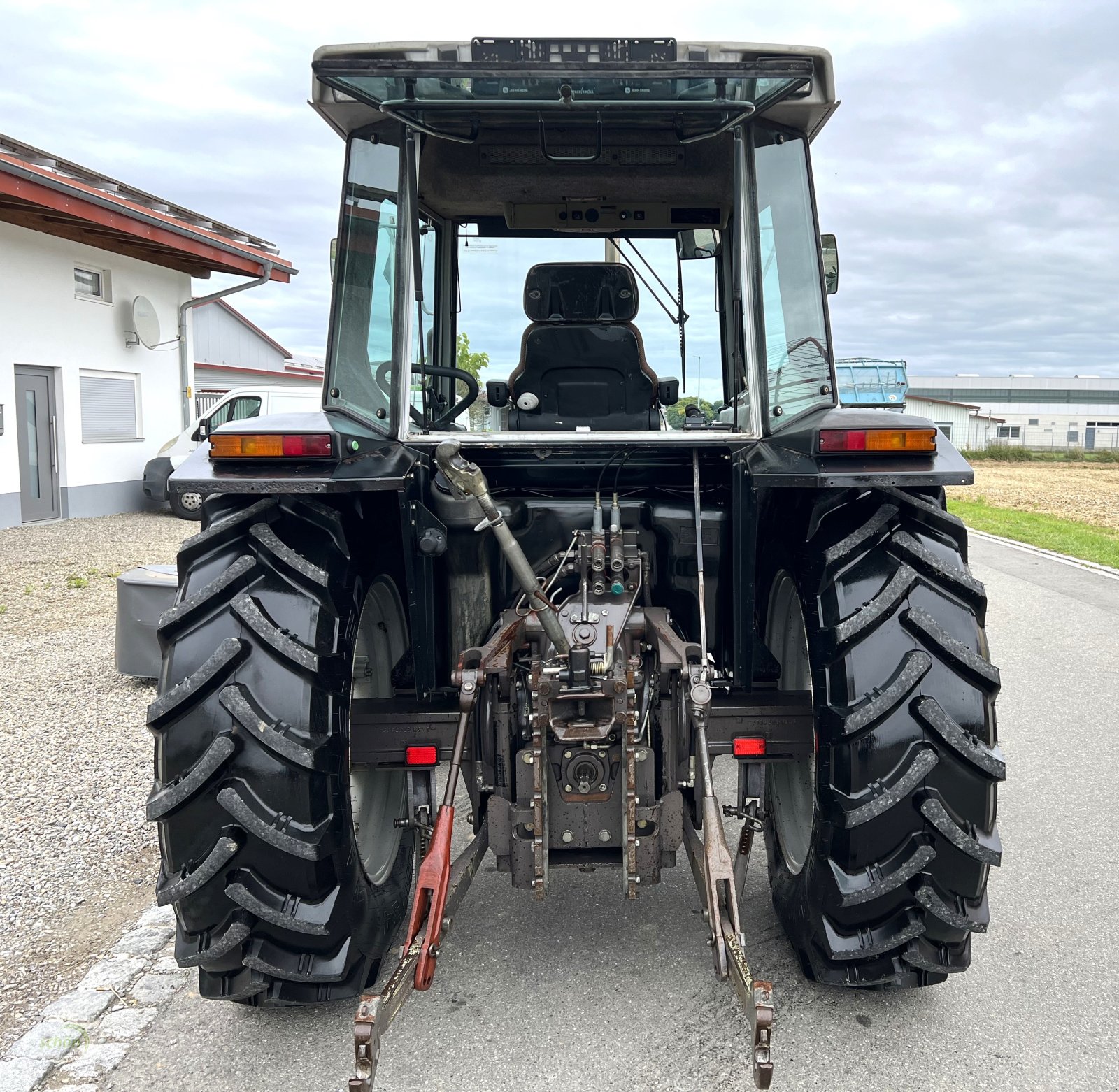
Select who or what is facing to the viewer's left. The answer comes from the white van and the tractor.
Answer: the white van

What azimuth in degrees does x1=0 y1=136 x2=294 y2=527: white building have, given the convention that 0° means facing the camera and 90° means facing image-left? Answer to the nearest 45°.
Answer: approximately 315°

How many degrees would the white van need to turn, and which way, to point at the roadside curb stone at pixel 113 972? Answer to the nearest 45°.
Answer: approximately 90° to its left

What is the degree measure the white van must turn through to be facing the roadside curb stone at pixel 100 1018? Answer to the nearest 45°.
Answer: approximately 90° to its left

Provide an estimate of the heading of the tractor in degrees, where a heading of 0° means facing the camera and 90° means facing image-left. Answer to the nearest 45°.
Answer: approximately 180°

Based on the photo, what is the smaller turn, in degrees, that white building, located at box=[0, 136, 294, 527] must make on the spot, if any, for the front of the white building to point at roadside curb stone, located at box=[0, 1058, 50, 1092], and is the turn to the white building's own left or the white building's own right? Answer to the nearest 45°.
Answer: approximately 45° to the white building's own right

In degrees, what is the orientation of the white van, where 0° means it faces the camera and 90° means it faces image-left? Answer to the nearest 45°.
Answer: approximately 90°

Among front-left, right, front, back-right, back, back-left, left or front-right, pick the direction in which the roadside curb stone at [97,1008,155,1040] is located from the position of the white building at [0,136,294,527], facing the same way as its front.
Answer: front-right

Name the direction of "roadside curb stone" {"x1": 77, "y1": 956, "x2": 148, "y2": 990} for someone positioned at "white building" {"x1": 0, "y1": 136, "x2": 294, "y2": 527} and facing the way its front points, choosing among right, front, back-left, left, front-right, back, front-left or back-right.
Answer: front-right

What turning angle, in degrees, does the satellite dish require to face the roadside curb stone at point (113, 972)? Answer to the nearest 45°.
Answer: approximately 45° to its right

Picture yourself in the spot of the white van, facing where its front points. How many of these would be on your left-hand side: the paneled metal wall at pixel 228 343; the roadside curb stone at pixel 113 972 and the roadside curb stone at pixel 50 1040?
2

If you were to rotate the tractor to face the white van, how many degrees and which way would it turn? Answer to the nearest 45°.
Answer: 0° — it already faces it

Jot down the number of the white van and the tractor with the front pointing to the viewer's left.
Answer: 1
